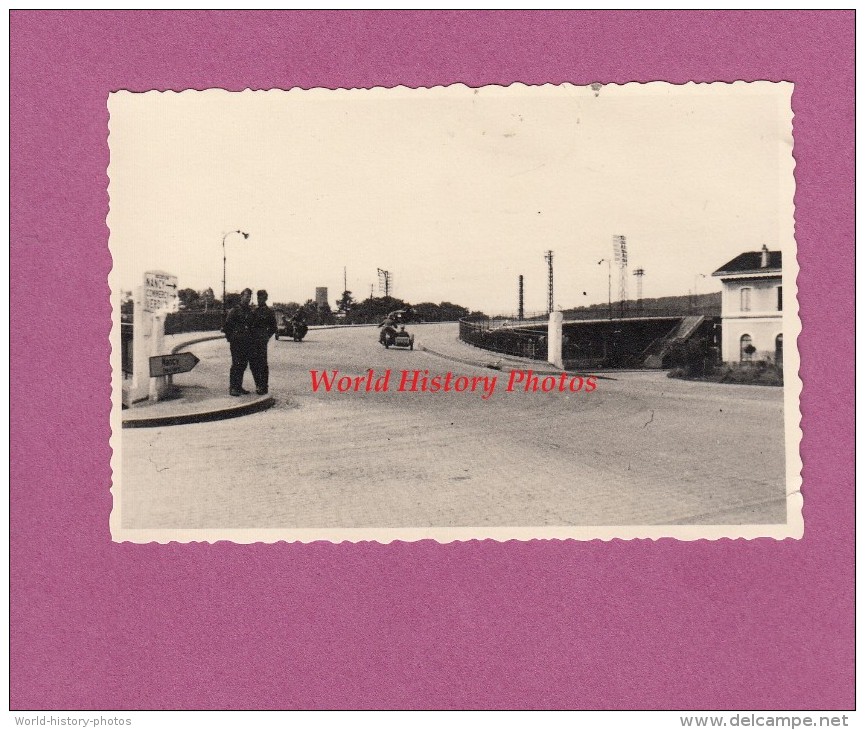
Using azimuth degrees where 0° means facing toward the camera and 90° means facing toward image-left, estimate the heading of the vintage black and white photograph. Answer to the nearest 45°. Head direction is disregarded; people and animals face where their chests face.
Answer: approximately 0°
